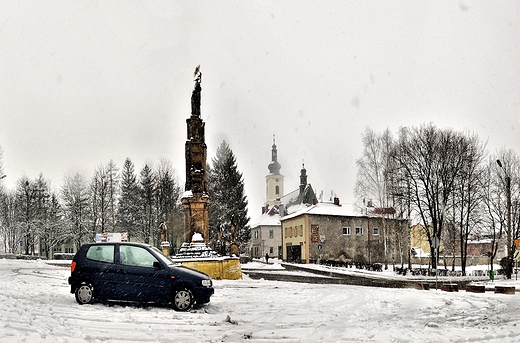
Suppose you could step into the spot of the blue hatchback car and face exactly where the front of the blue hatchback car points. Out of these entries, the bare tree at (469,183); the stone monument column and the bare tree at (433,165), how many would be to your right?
0

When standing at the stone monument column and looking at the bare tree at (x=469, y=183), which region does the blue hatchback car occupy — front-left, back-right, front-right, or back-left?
back-right

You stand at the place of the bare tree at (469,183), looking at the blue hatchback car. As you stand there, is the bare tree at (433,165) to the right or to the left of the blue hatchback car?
right

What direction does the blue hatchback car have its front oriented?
to the viewer's right

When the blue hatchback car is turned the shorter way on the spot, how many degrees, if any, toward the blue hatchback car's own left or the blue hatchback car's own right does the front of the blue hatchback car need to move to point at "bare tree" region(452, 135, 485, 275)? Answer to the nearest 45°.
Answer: approximately 45° to the blue hatchback car's own left

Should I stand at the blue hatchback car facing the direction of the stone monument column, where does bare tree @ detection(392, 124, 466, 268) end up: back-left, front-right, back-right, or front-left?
front-right

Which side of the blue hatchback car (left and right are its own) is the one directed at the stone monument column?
left

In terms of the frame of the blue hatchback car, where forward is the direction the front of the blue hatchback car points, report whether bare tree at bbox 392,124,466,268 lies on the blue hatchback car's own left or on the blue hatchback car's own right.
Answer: on the blue hatchback car's own left
